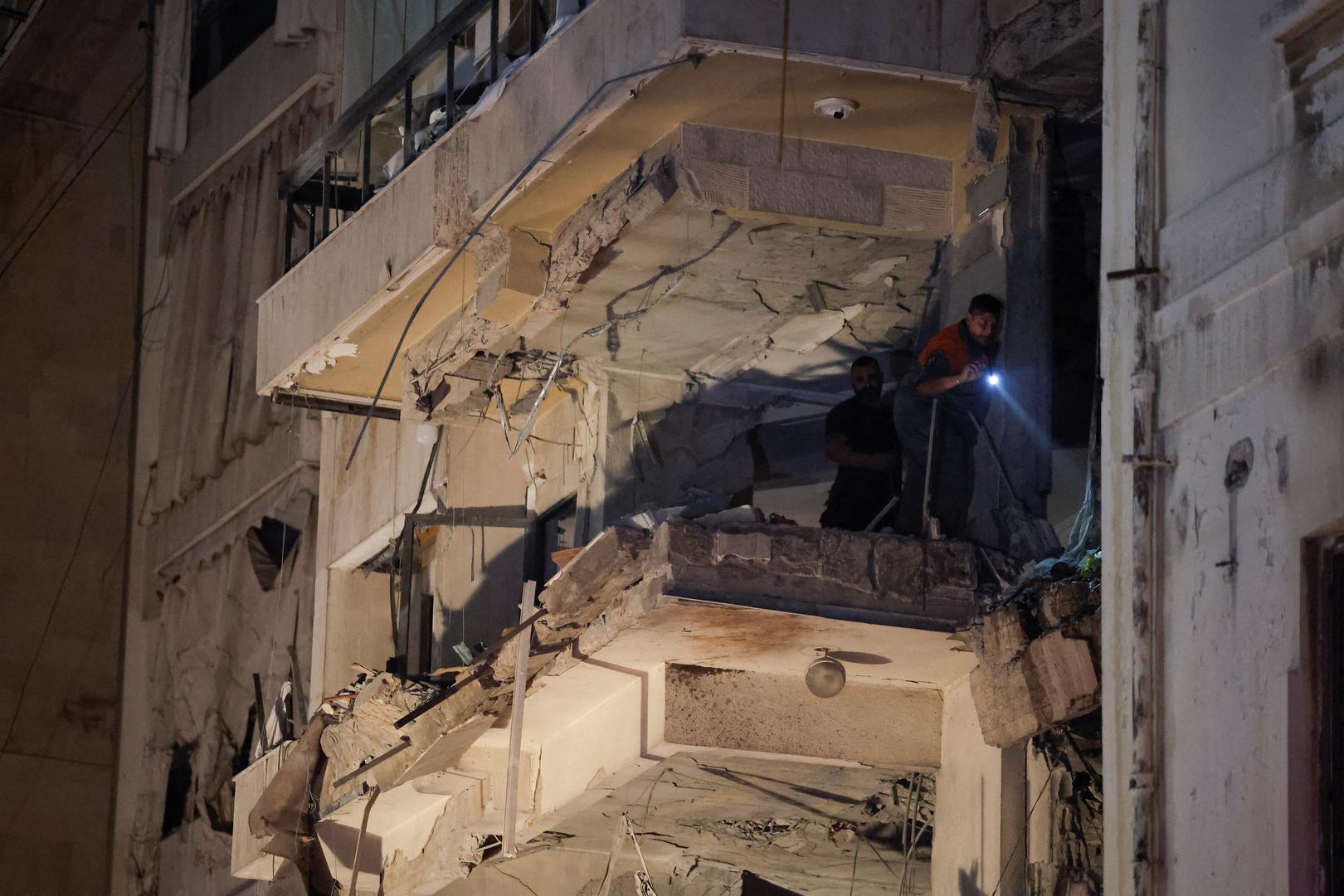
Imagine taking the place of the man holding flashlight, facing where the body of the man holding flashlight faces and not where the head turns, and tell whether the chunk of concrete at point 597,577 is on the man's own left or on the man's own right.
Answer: on the man's own right

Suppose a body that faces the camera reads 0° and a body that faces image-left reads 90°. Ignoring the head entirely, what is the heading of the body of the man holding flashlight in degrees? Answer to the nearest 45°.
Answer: approximately 315°

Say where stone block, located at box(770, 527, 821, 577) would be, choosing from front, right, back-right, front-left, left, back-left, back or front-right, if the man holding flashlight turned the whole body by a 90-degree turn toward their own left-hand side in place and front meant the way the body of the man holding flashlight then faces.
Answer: back

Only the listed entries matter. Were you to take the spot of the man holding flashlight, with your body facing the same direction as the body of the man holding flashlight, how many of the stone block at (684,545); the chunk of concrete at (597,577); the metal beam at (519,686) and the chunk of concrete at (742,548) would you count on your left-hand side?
0

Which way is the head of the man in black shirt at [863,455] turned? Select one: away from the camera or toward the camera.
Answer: toward the camera

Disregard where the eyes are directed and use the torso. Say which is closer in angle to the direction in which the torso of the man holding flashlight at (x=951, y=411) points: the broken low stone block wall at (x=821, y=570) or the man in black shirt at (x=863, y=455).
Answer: the broken low stone block wall

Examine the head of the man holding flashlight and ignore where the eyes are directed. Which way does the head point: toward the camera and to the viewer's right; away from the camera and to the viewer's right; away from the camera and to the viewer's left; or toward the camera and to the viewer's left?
toward the camera and to the viewer's right

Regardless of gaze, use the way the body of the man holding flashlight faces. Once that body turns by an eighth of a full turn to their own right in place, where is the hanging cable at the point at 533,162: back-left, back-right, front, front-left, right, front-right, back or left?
right
